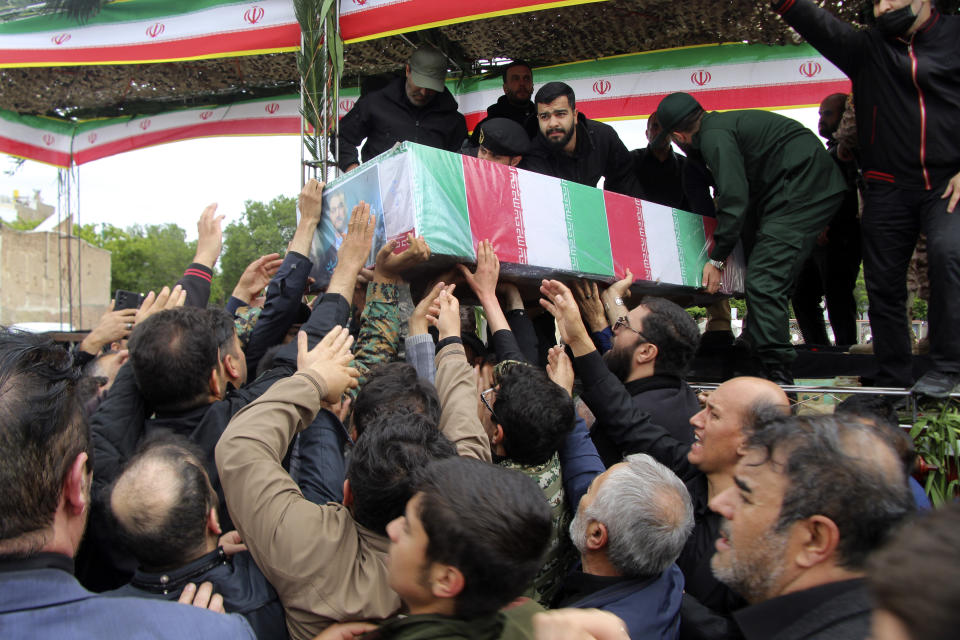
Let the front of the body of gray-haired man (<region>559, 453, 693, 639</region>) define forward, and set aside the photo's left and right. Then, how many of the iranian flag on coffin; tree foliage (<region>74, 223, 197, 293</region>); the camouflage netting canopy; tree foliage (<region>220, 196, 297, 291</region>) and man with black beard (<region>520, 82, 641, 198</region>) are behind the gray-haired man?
0

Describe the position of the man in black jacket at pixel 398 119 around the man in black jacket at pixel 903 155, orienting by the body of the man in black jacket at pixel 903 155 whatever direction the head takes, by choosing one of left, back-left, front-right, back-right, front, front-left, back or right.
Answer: right

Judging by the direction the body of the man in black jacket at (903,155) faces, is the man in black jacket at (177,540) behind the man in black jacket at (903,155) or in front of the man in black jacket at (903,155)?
in front

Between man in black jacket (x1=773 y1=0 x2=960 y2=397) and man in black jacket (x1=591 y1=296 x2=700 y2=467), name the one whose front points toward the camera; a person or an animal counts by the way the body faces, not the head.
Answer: man in black jacket (x1=773 y1=0 x2=960 y2=397)

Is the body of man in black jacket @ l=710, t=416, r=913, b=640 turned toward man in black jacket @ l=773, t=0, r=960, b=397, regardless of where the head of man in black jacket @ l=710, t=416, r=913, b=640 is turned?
no

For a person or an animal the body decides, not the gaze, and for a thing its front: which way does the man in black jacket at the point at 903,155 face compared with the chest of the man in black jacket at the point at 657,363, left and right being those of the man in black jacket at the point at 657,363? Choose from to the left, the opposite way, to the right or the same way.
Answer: to the left

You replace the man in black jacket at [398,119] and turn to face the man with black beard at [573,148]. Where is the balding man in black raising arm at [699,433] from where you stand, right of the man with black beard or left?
right

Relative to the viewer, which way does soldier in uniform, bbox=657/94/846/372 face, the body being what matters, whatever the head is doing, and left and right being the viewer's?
facing to the left of the viewer

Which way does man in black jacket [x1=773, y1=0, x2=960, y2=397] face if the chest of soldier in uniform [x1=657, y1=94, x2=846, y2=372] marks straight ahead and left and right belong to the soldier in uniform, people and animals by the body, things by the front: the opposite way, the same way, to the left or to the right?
to the left

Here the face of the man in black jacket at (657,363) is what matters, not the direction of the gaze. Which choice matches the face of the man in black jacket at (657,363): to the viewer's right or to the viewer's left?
to the viewer's left

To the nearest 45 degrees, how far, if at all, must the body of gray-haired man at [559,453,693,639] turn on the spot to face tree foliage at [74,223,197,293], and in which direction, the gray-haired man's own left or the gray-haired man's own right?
0° — they already face it

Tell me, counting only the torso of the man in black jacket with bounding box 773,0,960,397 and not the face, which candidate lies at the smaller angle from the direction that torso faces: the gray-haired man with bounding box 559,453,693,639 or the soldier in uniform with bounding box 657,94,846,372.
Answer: the gray-haired man

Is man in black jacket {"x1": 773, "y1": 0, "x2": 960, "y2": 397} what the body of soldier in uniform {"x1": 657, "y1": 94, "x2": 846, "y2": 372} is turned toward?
no

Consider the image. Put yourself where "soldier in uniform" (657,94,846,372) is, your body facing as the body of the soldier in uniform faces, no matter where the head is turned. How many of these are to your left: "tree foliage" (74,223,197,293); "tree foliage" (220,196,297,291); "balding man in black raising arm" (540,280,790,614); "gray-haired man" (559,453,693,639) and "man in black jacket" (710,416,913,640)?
3

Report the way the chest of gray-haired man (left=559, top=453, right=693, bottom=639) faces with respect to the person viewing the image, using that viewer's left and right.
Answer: facing away from the viewer and to the left of the viewer

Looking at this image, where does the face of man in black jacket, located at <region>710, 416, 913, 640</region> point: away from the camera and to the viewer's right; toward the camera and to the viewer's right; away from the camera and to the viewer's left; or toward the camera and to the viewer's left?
toward the camera and to the viewer's left

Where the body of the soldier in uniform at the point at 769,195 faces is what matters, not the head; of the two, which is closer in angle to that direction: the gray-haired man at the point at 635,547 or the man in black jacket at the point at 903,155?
the gray-haired man

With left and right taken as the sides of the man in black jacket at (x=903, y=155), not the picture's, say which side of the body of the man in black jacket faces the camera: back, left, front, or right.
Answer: front
